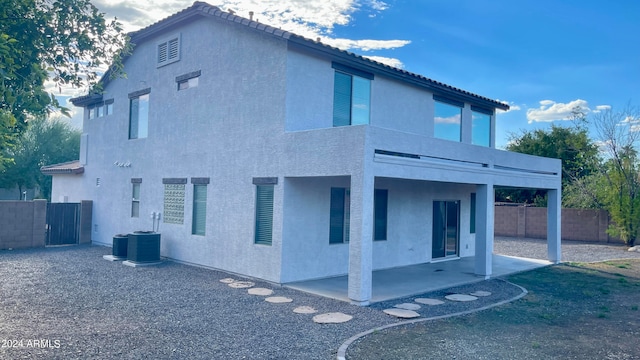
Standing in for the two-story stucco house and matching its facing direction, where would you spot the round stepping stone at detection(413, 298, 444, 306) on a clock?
The round stepping stone is roughly at 6 o'clock from the two-story stucco house.

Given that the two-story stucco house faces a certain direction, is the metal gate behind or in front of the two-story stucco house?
in front

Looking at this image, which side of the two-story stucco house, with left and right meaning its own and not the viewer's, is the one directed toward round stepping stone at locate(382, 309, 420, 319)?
back

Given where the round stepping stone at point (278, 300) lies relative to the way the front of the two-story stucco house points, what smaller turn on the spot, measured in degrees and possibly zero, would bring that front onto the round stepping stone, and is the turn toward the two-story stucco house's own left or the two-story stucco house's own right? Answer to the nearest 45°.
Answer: approximately 135° to the two-story stucco house's own left

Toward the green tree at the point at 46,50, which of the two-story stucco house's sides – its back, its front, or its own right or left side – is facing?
left

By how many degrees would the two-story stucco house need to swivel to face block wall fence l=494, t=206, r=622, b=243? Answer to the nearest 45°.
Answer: approximately 90° to its right

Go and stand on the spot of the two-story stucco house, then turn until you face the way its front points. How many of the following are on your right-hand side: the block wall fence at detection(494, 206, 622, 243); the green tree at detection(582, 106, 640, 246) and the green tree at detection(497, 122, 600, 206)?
3

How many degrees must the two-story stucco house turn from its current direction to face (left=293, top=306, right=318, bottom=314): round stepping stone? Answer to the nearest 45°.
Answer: approximately 135° to its left

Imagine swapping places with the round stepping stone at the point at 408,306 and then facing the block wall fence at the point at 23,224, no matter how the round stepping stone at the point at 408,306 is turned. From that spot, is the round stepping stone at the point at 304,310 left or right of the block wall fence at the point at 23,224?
left

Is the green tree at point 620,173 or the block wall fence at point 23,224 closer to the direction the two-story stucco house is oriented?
the block wall fence

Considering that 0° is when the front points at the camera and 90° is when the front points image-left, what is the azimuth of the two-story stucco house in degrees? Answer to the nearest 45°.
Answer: approximately 135°

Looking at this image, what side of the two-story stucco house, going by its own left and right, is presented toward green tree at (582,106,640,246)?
right

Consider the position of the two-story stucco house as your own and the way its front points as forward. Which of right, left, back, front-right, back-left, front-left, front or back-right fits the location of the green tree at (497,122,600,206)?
right
